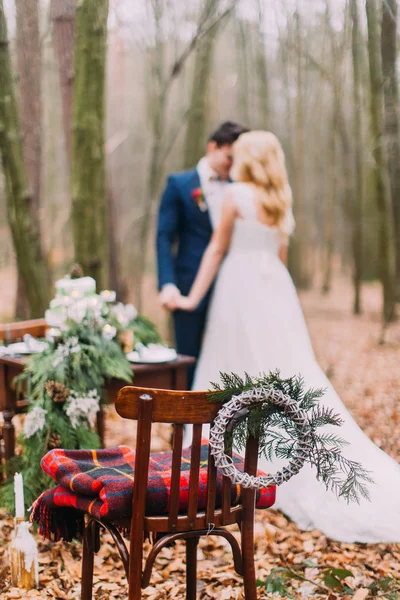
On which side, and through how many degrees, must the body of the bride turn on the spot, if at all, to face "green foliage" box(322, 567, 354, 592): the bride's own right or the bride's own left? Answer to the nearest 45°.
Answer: approximately 135° to the bride's own left

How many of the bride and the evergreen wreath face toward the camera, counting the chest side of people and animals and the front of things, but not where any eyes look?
1

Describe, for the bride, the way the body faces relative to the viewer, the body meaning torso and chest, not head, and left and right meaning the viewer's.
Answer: facing away from the viewer and to the left of the viewer

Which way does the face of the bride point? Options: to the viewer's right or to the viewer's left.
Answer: to the viewer's left

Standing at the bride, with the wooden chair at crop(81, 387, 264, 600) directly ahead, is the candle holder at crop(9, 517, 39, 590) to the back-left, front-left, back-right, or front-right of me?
front-right

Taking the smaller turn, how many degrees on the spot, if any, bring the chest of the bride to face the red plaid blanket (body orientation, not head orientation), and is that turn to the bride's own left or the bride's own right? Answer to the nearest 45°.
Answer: approximately 135° to the bride's own left

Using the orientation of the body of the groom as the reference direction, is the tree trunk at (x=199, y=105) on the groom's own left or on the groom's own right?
on the groom's own left

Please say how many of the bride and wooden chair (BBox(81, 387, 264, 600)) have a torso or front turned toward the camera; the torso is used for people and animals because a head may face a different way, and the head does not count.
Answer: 0

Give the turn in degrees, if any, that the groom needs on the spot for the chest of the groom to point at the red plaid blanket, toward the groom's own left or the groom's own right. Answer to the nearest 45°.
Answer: approximately 45° to the groom's own right

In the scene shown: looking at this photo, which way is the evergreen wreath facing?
toward the camera

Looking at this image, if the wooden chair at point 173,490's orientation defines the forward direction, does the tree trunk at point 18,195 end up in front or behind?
in front

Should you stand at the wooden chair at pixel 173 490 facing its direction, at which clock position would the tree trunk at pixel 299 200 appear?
The tree trunk is roughly at 2 o'clock from the wooden chair.

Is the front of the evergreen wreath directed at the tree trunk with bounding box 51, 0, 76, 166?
no

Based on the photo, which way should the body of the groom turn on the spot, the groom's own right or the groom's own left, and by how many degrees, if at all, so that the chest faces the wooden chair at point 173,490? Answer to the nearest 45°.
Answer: approximately 45° to the groom's own right

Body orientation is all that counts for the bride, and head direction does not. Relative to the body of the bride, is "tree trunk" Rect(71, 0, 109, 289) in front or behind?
in front

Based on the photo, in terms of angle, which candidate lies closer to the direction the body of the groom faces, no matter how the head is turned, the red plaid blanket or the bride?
the bride
